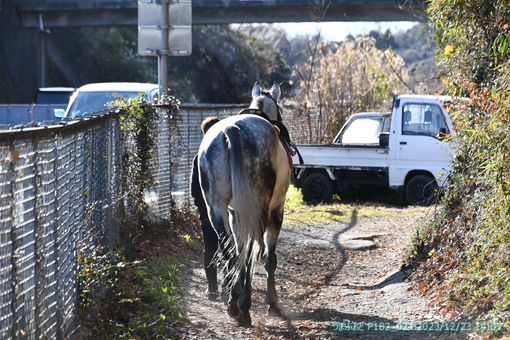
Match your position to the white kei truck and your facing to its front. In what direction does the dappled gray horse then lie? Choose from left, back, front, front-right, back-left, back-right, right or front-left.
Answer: right

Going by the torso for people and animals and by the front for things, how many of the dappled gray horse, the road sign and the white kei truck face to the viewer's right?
1

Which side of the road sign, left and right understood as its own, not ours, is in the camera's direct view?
back

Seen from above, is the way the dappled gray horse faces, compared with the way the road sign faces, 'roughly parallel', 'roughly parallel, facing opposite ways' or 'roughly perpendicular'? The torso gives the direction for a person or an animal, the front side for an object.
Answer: roughly parallel

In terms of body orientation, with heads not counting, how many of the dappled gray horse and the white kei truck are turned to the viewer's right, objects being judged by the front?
1

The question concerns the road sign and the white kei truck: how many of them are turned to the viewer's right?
1

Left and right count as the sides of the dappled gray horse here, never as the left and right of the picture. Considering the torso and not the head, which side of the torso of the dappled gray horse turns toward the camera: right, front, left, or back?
back

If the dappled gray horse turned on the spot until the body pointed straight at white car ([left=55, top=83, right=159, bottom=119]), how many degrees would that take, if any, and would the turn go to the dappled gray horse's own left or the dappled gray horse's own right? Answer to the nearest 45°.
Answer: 0° — it already faces it

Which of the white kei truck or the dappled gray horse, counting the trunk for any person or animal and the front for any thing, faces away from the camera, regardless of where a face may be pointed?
the dappled gray horse

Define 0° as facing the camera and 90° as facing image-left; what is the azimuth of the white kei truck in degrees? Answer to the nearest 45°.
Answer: approximately 270°

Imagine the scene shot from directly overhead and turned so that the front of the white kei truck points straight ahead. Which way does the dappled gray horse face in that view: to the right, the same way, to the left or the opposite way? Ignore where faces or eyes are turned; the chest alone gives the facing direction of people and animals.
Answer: to the left

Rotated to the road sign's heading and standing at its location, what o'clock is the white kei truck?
The white kei truck is roughly at 2 o'clock from the road sign.

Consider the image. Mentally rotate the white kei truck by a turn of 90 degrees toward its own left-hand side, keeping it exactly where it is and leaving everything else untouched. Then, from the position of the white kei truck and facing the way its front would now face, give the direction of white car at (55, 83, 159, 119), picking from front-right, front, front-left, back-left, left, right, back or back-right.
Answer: left

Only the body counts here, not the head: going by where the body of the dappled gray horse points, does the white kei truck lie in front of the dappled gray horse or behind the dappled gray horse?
in front

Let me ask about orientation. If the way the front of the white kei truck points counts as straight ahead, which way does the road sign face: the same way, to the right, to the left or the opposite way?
to the left

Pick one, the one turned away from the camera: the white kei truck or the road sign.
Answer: the road sign
